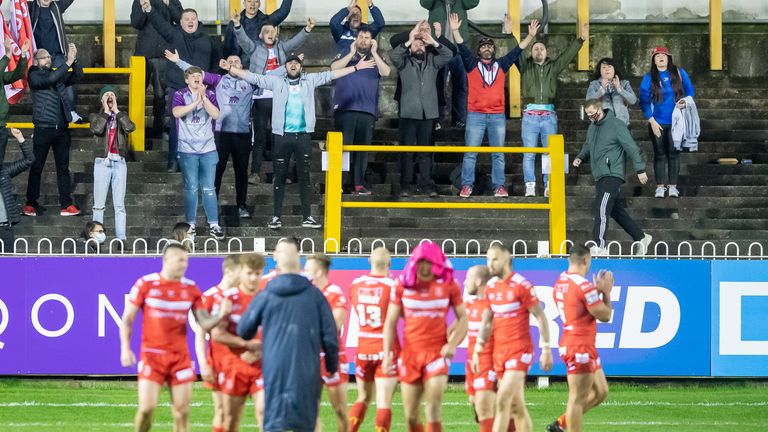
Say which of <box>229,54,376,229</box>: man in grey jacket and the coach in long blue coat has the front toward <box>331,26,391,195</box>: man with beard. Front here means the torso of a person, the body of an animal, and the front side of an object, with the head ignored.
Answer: the coach in long blue coat

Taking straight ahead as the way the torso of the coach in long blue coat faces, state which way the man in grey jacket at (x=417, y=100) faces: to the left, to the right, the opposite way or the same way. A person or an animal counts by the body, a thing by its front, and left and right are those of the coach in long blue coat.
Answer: the opposite way

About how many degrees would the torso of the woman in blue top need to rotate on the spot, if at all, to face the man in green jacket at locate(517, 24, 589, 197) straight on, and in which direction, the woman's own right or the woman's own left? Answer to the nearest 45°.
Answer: approximately 90° to the woman's own right

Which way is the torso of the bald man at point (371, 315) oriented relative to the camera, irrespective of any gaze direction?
away from the camera

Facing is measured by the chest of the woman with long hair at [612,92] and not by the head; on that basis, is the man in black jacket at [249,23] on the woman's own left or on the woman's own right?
on the woman's own right
